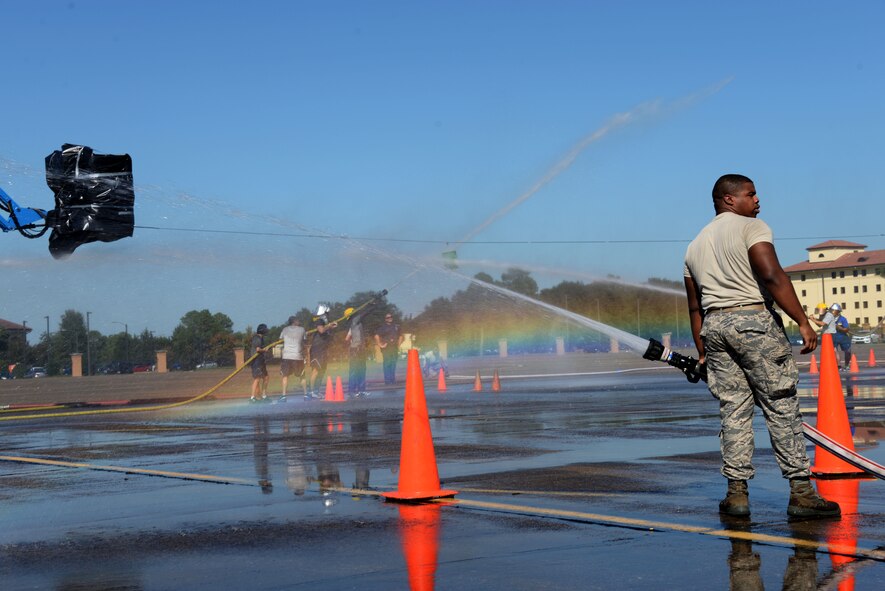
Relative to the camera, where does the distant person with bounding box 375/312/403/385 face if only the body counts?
toward the camera

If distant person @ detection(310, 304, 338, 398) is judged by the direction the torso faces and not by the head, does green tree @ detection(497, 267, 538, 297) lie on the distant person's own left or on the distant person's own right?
on the distant person's own left

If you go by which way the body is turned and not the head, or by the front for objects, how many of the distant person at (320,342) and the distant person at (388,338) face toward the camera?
1

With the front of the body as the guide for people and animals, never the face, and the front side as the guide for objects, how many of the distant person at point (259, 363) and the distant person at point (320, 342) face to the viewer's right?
2

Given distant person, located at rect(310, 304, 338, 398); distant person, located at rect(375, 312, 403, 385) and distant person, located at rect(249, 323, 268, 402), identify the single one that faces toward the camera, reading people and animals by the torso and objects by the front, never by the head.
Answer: distant person, located at rect(375, 312, 403, 385)

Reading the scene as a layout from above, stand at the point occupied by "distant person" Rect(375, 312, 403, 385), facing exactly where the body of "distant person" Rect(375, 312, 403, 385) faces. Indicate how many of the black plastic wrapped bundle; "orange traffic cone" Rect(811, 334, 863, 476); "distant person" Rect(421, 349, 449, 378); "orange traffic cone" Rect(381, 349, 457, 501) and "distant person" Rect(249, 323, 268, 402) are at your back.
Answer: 1

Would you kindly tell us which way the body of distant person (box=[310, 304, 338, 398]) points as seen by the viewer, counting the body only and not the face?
to the viewer's right

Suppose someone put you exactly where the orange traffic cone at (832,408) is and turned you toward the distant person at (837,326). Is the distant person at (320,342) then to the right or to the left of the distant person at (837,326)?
left

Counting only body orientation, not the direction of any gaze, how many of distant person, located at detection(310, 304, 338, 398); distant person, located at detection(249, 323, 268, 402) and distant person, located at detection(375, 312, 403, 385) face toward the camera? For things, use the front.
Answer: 1

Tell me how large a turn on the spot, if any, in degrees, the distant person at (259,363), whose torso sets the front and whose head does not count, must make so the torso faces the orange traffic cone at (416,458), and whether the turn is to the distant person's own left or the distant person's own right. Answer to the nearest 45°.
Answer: approximately 90° to the distant person's own right

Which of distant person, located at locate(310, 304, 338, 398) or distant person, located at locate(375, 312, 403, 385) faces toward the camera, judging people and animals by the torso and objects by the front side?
distant person, located at locate(375, 312, 403, 385)

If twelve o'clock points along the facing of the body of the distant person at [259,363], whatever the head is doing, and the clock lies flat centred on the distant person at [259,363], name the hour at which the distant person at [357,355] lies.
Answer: the distant person at [357,355] is roughly at 11 o'clock from the distant person at [259,363].

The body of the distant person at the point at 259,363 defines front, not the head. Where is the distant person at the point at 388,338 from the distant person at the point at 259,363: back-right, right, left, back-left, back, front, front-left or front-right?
front-left

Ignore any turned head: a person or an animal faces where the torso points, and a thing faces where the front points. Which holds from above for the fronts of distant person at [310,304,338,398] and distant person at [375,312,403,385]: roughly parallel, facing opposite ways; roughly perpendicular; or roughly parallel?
roughly perpendicular
